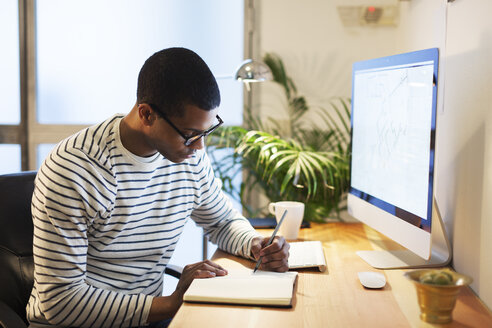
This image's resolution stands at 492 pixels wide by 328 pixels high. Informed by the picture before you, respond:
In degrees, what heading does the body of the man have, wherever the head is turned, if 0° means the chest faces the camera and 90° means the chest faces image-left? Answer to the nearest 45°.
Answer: approximately 315°

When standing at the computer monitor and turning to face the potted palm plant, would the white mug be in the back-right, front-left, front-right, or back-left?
front-left

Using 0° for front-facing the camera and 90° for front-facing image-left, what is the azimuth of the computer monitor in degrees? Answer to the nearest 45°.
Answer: approximately 45°

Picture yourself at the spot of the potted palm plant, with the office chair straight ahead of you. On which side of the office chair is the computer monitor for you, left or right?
left

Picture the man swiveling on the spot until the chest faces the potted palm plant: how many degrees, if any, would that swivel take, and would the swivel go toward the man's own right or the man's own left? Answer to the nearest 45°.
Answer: approximately 90° to the man's own left

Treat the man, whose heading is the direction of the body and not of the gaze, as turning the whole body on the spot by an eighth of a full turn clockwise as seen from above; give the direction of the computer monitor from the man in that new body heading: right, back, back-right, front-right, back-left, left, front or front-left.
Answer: left

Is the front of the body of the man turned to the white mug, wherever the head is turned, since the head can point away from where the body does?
no

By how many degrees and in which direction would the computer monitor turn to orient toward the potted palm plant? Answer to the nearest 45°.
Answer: approximately 90° to its right
